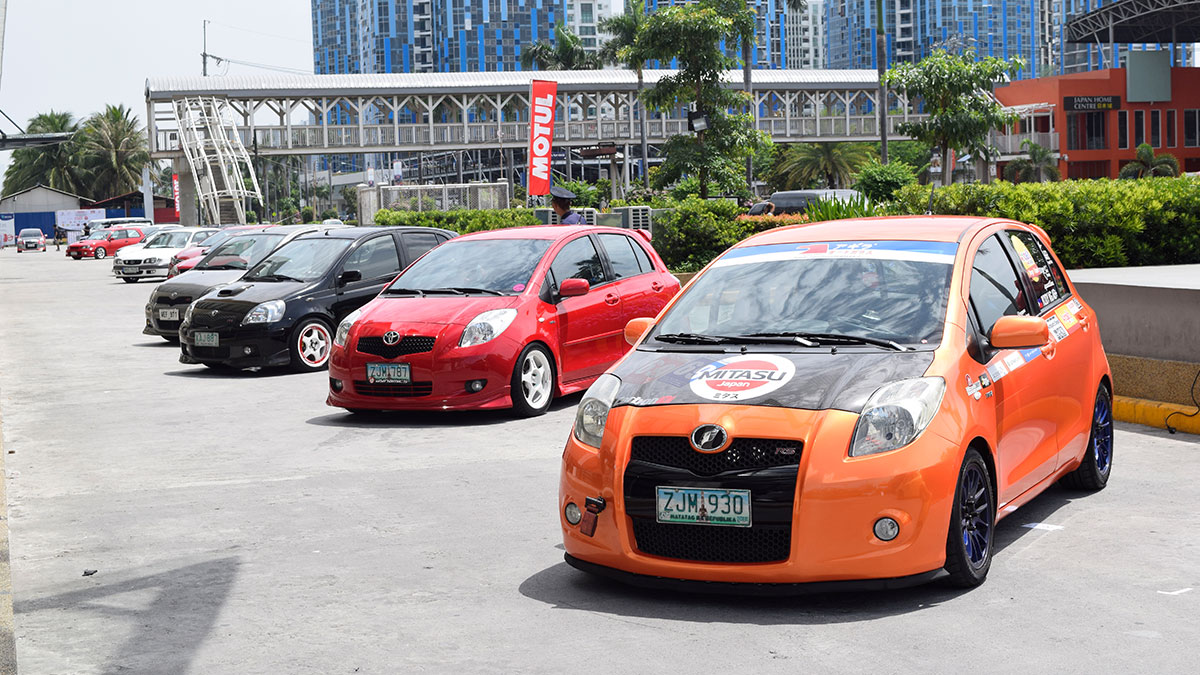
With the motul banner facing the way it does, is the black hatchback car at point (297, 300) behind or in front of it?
in front

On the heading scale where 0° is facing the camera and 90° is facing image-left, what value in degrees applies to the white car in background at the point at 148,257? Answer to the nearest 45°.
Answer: approximately 45°

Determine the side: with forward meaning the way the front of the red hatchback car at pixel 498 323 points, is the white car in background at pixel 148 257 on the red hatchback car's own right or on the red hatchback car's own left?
on the red hatchback car's own right

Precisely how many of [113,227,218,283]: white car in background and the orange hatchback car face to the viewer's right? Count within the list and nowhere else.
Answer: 0

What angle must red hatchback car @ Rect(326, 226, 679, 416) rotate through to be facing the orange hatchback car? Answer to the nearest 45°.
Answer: approximately 45° to its left

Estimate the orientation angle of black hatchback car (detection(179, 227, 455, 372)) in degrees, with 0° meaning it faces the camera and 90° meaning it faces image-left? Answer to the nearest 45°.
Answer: approximately 45°

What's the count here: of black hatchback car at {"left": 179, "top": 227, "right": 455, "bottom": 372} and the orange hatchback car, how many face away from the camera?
0

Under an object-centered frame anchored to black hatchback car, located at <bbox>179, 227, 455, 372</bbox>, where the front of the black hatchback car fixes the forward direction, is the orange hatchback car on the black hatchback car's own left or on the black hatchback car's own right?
on the black hatchback car's own left

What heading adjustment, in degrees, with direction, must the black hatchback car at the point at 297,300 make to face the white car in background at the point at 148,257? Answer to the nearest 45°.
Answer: approximately 135° to its right

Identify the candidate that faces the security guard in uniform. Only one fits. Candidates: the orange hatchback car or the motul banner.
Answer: the motul banner

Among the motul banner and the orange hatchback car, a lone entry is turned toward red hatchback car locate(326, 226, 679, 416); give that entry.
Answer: the motul banner
